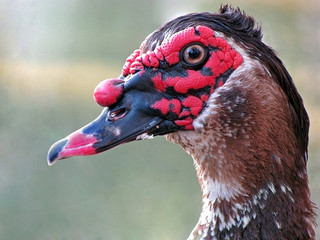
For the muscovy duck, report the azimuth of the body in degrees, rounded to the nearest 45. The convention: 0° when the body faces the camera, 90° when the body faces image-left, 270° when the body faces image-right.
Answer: approximately 90°
